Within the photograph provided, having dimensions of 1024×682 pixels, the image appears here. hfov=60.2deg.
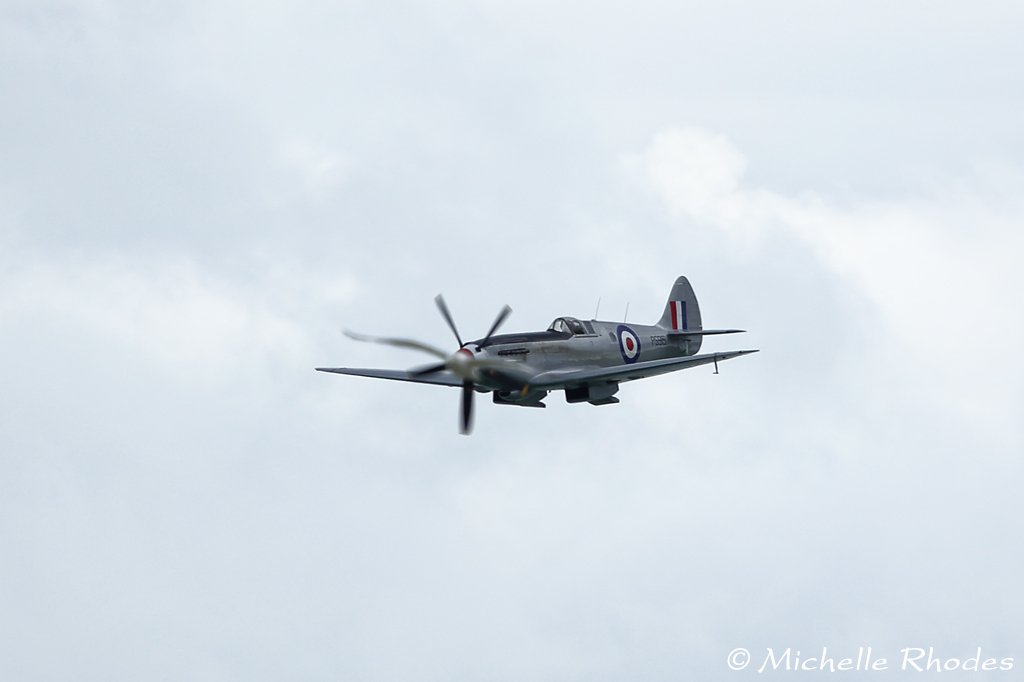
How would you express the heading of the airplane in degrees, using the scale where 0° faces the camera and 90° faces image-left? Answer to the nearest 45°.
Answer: approximately 45°
